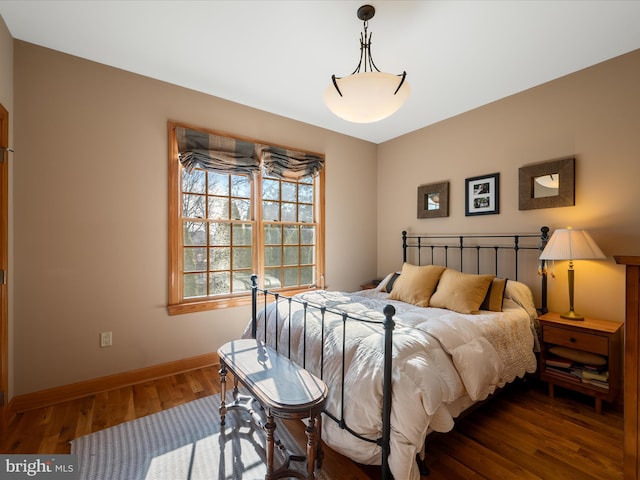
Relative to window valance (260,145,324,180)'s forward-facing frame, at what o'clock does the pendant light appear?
The pendant light is roughly at 1 o'clock from the window valance.

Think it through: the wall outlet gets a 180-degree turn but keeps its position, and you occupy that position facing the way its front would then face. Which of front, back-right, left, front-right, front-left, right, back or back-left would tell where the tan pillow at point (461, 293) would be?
back-right

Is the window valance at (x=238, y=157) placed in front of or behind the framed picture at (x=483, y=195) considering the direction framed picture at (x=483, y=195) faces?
in front

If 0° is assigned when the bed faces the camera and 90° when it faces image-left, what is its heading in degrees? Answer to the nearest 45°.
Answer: approximately 45°

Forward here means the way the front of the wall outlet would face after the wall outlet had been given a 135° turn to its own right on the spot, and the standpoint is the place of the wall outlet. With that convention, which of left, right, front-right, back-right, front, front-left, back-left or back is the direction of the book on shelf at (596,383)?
back

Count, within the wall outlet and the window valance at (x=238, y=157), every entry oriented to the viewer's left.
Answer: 0

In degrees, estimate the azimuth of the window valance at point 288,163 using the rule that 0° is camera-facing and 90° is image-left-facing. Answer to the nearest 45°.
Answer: approximately 315°

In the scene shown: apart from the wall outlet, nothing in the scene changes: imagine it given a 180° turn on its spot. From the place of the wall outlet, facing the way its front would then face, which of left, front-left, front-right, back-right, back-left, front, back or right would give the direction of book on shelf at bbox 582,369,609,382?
back-right
